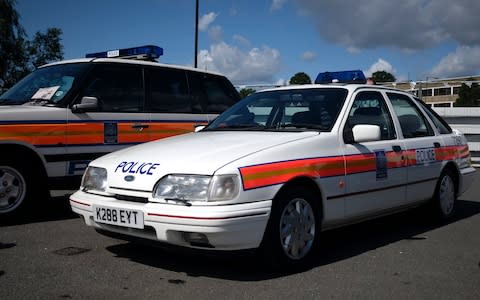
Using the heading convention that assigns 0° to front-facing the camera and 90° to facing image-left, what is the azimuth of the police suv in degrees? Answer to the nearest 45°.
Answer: approximately 45°

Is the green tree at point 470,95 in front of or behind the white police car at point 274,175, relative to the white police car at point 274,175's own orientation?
behind

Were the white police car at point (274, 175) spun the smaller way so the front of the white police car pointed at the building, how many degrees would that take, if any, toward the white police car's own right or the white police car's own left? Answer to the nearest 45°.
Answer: approximately 180°

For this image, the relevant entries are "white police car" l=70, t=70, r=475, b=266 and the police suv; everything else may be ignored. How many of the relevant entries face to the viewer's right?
0

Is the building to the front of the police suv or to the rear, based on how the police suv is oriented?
to the rear

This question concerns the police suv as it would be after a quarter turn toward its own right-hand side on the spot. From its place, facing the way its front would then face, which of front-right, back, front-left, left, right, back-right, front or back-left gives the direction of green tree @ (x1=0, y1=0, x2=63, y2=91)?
front-right

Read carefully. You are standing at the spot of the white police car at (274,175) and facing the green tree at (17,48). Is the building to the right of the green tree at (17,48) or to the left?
right

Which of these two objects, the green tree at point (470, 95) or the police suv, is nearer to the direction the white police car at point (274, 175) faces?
the police suv

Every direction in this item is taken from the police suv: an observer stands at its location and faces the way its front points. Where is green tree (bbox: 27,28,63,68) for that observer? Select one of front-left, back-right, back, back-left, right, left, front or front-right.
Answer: back-right

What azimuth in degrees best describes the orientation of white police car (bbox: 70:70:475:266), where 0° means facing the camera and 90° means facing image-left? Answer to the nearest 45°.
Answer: approximately 45°
